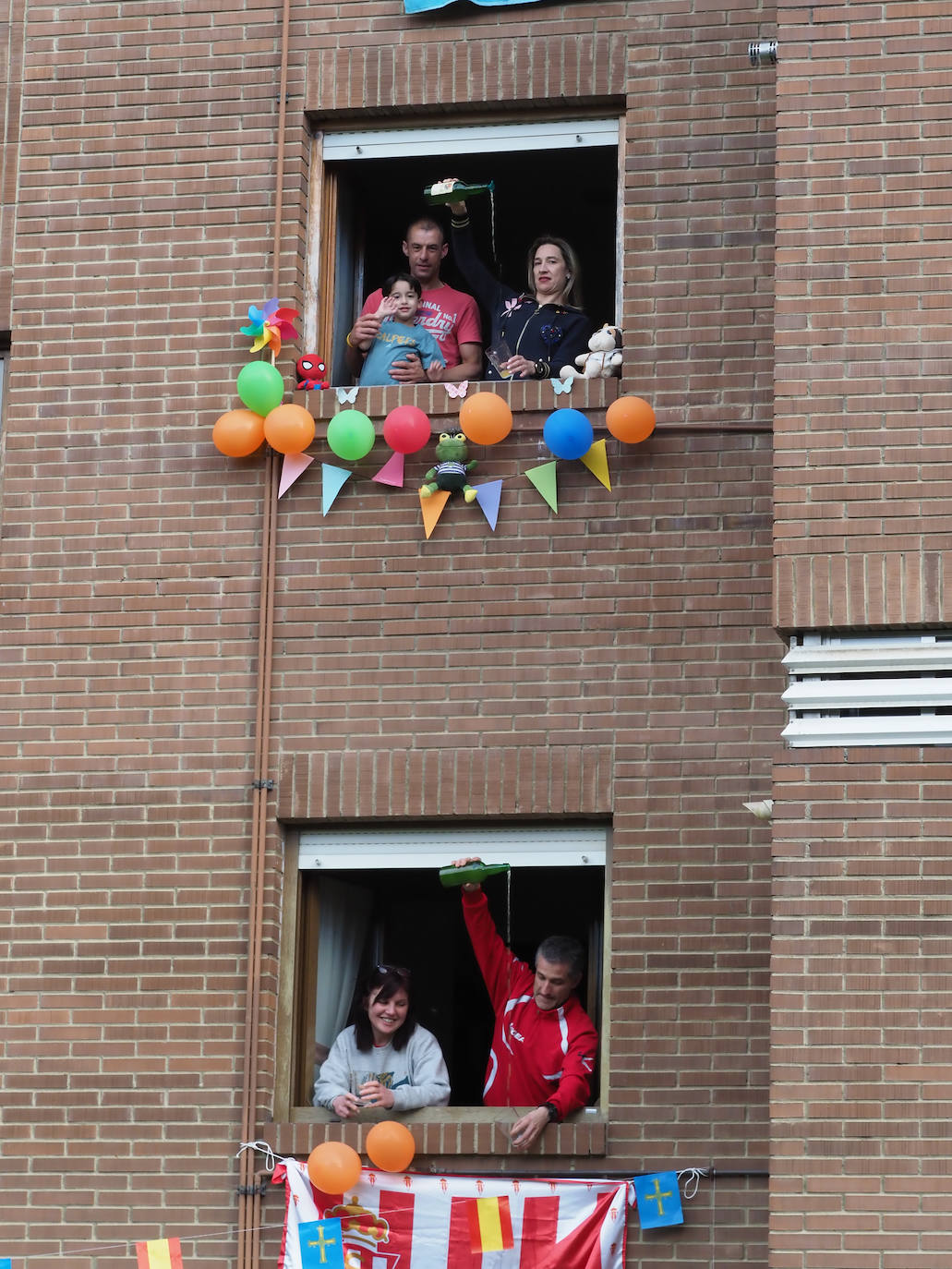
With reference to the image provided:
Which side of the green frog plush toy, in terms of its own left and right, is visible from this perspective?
front

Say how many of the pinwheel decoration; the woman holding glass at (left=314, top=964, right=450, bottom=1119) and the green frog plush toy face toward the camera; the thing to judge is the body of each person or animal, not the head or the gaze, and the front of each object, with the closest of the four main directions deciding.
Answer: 3

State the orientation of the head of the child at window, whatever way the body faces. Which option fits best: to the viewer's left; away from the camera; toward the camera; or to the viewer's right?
toward the camera

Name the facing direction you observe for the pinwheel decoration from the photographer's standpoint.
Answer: facing the viewer

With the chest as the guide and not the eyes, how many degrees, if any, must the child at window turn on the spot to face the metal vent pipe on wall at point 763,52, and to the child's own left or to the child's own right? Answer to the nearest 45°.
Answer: approximately 45° to the child's own left

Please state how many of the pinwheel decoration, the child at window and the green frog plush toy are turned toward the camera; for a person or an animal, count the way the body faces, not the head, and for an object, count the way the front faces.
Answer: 3

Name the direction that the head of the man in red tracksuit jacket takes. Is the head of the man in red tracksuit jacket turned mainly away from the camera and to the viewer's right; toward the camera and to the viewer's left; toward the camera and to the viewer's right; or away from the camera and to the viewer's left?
toward the camera and to the viewer's left

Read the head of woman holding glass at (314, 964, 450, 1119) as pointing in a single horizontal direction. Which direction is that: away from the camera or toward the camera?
toward the camera

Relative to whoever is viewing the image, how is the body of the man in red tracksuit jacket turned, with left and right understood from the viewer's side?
facing the viewer and to the left of the viewer

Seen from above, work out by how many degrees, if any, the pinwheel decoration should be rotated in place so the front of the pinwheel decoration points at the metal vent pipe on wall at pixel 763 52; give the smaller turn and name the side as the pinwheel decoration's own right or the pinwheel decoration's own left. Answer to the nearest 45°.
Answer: approximately 90° to the pinwheel decoration's own left
